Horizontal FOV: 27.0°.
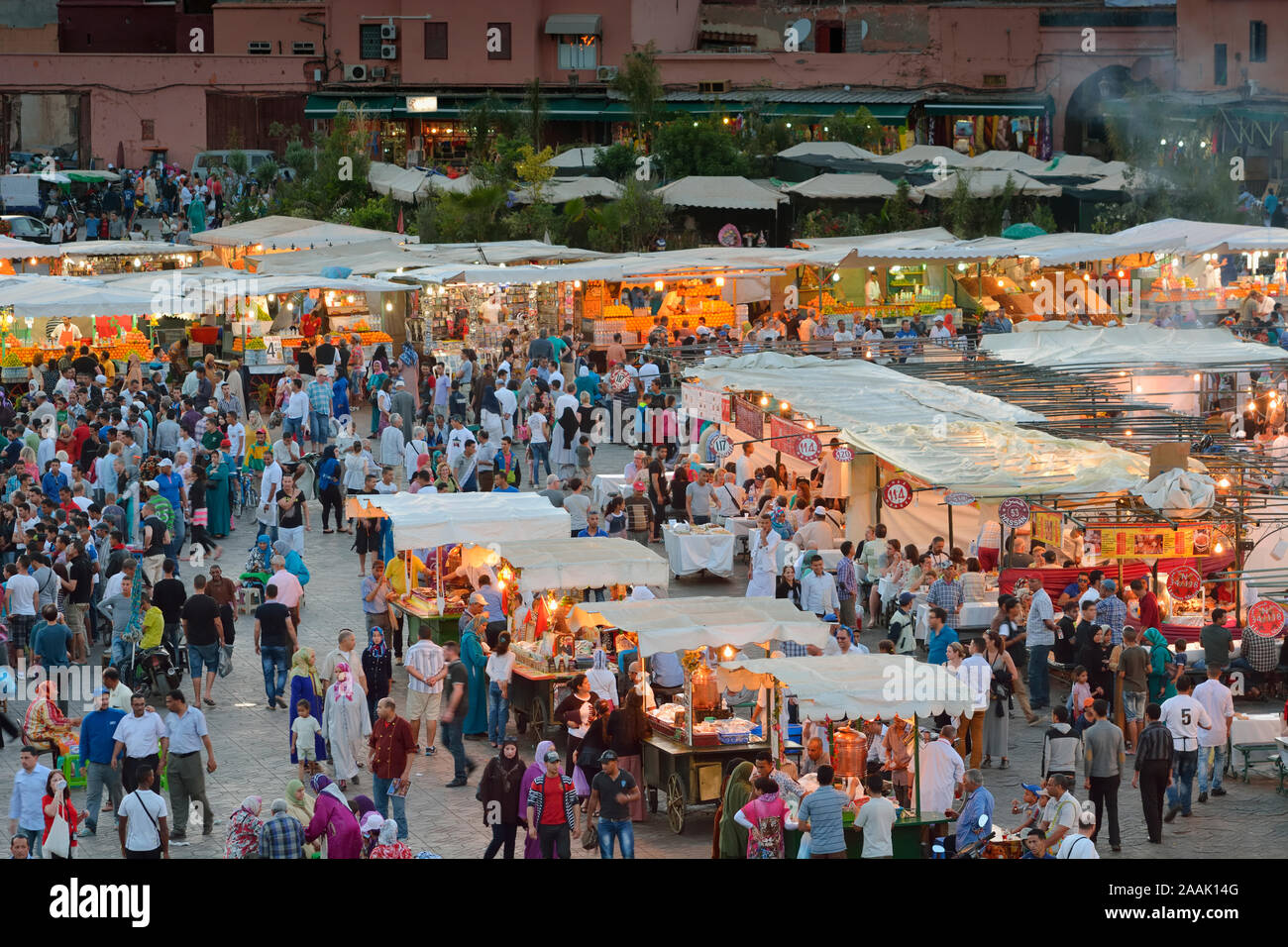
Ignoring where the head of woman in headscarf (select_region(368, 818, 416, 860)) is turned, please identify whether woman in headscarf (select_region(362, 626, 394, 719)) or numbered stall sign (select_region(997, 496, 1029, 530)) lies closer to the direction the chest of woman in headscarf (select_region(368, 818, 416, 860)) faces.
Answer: the woman in headscarf

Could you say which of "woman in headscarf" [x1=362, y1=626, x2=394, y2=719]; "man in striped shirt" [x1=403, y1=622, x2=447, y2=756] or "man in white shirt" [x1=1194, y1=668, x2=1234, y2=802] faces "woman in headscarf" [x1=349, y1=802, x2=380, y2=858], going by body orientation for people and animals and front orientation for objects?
"woman in headscarf" [x1=362, y1=626, x2=394, y2=719]

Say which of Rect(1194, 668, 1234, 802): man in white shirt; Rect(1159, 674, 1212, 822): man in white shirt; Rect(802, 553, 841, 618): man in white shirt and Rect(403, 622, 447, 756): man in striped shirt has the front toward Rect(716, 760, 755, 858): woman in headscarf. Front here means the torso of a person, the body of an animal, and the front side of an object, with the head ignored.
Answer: Rect(802, 553, 841, 618): man in white shirt

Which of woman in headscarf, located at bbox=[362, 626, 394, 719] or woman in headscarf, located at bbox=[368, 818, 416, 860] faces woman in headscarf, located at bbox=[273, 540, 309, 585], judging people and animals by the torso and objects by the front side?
woman in headscarf, located at bbox=[368, 818, 416, 860]

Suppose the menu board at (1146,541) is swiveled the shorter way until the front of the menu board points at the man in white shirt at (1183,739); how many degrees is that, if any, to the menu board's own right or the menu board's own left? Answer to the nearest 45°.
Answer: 0° — it already faces them

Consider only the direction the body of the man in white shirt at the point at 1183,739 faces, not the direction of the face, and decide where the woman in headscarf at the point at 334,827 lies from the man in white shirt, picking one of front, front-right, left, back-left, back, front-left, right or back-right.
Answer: back-left

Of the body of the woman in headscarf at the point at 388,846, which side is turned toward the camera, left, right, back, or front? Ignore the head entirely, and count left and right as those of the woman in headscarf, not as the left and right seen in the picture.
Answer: back

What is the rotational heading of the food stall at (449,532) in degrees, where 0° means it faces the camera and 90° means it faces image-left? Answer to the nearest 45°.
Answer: approximately 45°

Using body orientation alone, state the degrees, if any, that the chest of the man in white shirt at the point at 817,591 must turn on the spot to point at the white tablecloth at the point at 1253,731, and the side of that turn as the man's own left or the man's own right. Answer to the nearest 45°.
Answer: approximately 45° to the man's own left
